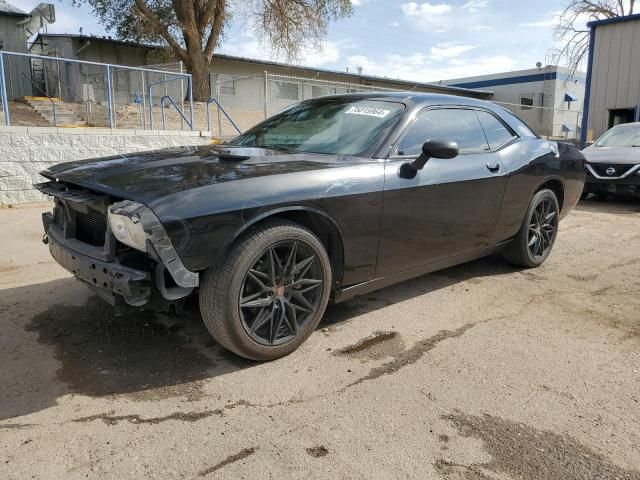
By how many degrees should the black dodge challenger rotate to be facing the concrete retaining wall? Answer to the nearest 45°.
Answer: approximately 90° to its right

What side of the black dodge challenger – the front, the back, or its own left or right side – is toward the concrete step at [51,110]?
right

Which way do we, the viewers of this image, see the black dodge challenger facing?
facing the viewer and to the left of the viewer

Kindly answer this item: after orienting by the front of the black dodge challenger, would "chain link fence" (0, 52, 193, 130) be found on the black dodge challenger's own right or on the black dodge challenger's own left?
on the black dodge challenger's own right

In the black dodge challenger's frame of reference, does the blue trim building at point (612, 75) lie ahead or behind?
behind

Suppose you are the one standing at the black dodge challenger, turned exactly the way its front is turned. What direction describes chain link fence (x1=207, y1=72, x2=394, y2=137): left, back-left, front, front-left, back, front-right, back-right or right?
back-right
